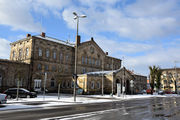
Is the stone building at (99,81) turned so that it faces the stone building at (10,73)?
no

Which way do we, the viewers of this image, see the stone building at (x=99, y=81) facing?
facing the viewer and to the right of the viewer
